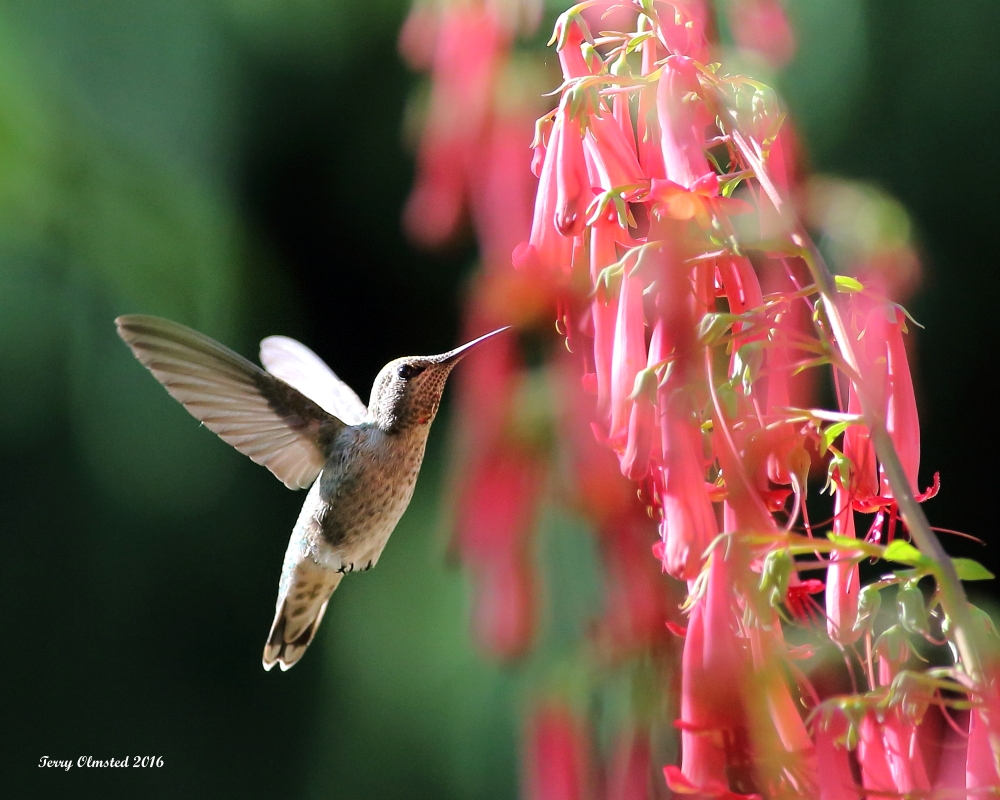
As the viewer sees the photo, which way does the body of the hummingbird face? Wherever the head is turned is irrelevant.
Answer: to the viewer's right
